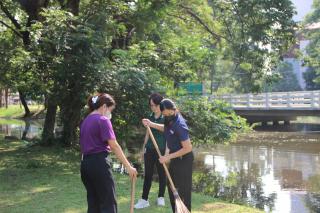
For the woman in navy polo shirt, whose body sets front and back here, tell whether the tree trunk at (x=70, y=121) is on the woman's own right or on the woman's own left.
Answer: on the woman's own right

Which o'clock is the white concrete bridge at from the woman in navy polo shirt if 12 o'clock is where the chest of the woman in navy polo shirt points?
The white concrete bridge is roughly at 5 o'clock from the woman in navy polo shirt.

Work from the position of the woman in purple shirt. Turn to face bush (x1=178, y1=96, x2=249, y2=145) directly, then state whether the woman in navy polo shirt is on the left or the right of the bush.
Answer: right

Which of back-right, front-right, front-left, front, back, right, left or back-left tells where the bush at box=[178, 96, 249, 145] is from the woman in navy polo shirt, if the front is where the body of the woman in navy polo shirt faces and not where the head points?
back-right

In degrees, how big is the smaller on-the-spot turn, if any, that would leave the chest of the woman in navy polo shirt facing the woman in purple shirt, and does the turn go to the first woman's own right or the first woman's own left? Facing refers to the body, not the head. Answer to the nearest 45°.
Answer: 0° — they already face them

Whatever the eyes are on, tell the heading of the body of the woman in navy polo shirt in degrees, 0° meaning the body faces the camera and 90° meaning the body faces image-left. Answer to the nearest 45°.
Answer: approximately 45°

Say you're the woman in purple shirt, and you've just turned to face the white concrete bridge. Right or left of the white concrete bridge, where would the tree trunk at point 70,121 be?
left
